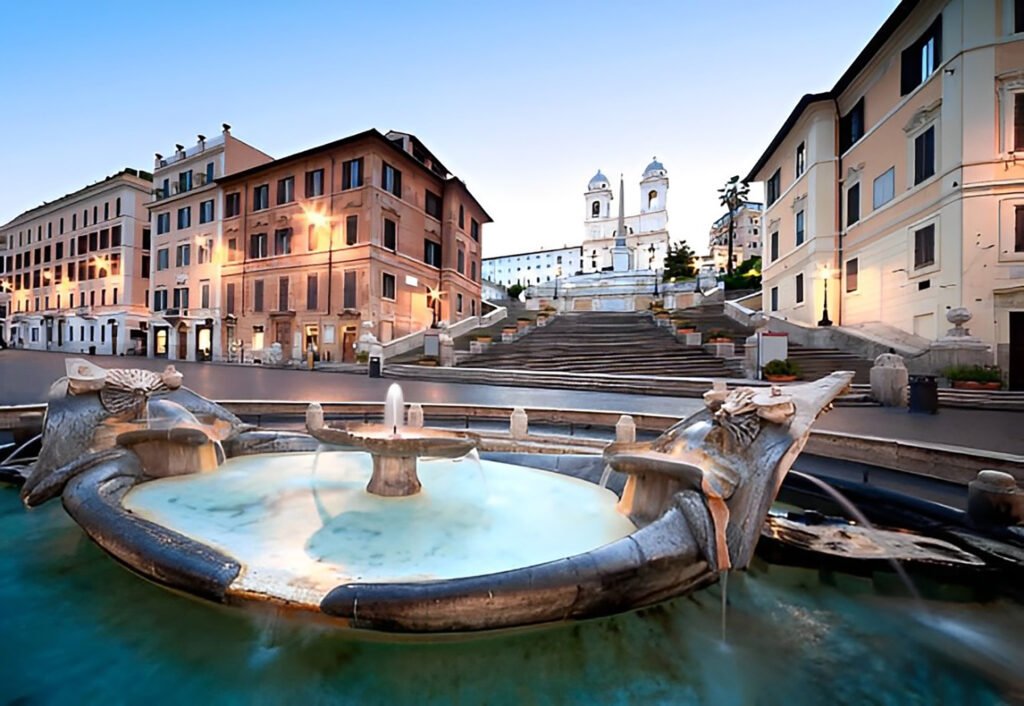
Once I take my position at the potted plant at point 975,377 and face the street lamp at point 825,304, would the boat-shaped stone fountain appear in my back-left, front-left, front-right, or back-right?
back-left

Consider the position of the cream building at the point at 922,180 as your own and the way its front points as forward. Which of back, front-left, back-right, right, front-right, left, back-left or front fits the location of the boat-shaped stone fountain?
front-left

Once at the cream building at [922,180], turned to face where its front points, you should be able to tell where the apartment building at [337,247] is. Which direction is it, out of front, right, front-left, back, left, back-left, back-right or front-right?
front-right

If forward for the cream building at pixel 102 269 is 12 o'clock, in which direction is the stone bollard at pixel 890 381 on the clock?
The stone bollard is roughly at 10 o'clock from the cream building.

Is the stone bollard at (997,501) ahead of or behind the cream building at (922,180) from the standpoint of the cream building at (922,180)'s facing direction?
ahead

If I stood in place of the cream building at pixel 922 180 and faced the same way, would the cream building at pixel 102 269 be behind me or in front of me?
in front

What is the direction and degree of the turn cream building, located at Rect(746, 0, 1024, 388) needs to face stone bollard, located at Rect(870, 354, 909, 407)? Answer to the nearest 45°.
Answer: approximately 45° to its left

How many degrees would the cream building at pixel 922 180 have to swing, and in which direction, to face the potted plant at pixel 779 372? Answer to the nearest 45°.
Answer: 0° — it already faces it
